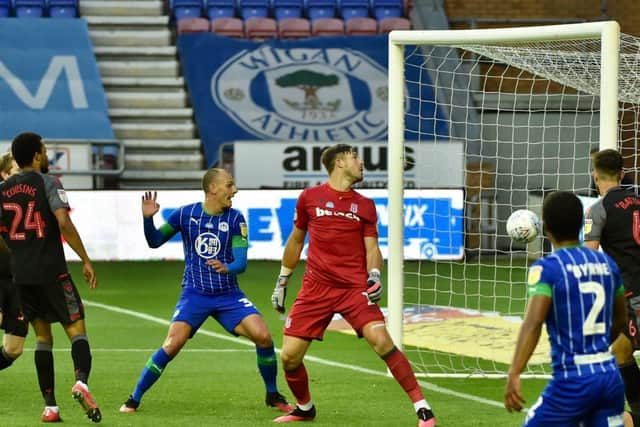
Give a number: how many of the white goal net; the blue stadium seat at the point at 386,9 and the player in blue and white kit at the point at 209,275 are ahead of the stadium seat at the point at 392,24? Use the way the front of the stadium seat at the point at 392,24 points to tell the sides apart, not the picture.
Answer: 2

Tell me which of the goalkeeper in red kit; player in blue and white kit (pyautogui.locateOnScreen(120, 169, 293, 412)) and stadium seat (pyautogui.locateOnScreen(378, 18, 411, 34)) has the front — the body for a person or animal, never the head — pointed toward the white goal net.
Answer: the stadium seat

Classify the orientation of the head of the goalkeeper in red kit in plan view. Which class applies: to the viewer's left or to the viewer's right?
to the viewer's right

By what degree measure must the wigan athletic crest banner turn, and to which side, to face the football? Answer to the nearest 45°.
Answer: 0° — it already faces it

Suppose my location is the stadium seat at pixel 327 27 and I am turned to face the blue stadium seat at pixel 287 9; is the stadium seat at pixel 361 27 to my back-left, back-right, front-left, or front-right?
back-right

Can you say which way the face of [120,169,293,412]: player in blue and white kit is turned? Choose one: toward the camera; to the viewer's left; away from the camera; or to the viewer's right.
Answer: to the viewer's right

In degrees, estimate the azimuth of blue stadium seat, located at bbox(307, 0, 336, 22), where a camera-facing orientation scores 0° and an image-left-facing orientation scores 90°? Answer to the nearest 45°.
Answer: approximately 0°

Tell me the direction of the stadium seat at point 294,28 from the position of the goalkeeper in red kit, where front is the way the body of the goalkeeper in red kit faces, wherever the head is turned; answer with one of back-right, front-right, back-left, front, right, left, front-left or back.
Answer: back

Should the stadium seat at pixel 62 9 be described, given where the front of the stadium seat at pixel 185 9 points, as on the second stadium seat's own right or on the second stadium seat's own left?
on the second stadium seat's own right

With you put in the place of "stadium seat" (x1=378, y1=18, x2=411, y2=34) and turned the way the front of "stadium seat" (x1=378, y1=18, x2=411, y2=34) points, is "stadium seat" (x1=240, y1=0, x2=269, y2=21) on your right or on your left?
on your right
